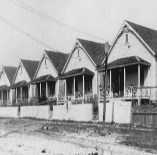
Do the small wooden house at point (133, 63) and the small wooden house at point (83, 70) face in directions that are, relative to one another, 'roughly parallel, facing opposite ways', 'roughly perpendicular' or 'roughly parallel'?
roughly parallel

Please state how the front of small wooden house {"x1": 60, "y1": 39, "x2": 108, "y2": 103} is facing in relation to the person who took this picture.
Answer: facing the viewer and to the left of the viewer

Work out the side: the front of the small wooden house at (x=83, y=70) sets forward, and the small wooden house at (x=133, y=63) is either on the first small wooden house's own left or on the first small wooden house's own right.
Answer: on the first small wooden house's own left

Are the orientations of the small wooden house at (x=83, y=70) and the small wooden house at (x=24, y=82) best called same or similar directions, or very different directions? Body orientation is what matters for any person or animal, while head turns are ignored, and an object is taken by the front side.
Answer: same or similar directions

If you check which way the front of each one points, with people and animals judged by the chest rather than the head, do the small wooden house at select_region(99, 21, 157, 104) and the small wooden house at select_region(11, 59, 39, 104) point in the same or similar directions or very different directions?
same or similar directions

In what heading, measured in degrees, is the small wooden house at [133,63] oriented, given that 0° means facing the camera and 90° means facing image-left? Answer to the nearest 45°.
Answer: approximately 45°

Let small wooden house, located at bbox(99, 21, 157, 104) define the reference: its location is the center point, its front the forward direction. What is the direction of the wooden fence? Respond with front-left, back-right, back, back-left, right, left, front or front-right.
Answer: front-left

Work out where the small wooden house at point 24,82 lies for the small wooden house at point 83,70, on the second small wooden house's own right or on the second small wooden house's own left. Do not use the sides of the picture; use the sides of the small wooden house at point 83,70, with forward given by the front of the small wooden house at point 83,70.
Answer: on the second small wooden house's own right

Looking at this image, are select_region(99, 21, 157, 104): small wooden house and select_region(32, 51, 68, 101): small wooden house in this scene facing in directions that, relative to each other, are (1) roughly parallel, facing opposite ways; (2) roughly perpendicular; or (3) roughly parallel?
roughly parallel

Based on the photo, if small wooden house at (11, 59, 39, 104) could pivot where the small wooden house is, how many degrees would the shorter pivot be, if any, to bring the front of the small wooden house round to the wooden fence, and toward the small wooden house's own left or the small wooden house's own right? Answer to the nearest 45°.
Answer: approximately 45° to the small wooden house's own left

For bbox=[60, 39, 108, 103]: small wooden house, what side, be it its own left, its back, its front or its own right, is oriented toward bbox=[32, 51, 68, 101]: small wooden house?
right
